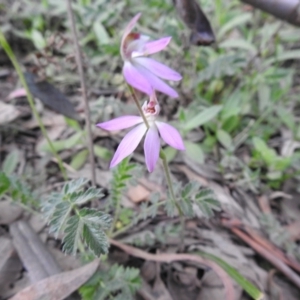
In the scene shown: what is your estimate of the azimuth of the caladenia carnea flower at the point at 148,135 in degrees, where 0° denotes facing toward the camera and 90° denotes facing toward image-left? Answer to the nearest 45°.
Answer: approximately 0°

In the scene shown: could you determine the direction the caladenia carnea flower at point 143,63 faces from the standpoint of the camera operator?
facing to the right of the viewer

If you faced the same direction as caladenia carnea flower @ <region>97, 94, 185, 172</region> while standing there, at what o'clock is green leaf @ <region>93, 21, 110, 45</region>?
The green leaf is roughly at 6 o'clock from the caladenia carnea flower.

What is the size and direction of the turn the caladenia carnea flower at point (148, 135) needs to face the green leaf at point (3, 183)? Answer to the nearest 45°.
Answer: approximately 135° to its right

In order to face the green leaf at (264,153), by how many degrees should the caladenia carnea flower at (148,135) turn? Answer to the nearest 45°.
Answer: approximately 135° to its left
